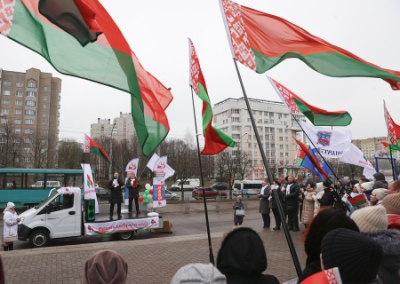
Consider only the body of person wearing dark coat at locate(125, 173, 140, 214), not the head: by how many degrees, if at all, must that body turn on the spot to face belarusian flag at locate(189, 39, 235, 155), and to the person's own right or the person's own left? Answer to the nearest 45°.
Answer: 0° — they already face it

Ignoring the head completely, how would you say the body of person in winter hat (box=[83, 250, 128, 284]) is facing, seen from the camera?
away from the camera

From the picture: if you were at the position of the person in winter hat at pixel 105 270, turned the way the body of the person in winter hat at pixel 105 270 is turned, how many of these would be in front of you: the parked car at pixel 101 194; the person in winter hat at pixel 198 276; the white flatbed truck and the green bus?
3

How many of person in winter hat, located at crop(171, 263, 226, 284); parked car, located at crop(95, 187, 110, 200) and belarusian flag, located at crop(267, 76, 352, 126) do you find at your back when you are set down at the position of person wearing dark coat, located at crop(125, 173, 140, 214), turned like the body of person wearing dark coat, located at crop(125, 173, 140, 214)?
1

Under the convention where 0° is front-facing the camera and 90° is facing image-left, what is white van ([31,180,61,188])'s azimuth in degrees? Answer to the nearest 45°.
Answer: approximately 90°

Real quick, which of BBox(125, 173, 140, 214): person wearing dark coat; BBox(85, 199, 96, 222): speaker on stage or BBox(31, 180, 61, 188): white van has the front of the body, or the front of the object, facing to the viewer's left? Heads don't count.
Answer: the white van

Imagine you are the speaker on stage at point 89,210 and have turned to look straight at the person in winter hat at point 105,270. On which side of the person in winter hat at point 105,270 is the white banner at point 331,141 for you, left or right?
left

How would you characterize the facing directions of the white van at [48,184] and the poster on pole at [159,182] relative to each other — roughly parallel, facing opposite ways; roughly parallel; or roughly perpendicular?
roughly perpendicular

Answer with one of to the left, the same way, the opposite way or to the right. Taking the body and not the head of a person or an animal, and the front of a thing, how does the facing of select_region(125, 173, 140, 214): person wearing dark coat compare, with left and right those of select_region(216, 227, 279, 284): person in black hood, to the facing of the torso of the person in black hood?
the opposite way

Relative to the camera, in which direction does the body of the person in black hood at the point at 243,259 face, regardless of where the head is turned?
away from the camera

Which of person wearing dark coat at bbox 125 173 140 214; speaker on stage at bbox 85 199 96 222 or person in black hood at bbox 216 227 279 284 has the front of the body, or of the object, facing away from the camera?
the person in black hood

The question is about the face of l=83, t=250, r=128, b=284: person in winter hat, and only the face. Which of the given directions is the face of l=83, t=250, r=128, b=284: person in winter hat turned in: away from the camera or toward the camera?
away from the camera

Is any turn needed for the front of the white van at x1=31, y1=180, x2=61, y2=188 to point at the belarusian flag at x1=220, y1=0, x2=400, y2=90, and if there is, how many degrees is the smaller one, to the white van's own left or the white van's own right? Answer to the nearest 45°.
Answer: approximately 90° to the white van's own left

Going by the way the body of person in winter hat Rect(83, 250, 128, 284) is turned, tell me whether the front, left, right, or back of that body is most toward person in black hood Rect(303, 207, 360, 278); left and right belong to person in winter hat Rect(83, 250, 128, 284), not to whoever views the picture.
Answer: right
